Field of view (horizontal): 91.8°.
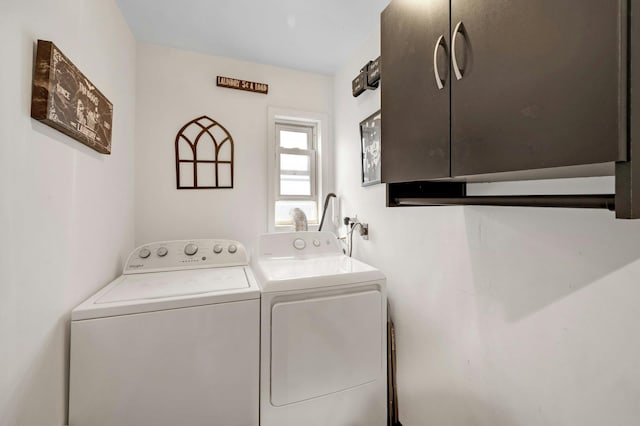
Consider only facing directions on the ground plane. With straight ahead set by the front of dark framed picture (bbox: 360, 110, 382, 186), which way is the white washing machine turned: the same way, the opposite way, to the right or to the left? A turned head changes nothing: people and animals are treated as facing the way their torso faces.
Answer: to the left

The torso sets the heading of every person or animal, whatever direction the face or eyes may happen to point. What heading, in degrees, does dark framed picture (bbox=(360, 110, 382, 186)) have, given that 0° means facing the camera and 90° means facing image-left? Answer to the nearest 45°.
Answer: approximately 45°

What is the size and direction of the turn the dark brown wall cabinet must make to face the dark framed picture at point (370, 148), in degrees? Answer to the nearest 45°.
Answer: approximately 90° to its right

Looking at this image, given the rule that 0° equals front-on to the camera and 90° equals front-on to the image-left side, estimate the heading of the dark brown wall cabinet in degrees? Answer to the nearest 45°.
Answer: approximately 45°

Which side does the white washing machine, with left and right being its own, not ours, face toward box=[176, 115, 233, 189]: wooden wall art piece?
back

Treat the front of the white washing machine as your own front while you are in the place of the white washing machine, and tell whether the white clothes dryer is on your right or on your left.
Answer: on your left

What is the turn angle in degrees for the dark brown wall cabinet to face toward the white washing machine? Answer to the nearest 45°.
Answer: approximately 45° to its right

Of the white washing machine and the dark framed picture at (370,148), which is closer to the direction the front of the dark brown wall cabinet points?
the white washing machine

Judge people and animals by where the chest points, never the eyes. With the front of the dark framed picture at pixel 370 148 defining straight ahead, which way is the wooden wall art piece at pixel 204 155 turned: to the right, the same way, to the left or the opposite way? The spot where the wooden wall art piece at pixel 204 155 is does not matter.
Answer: to the left

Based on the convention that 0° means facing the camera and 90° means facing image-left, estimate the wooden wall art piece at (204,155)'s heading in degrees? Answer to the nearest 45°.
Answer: approximately 0°
